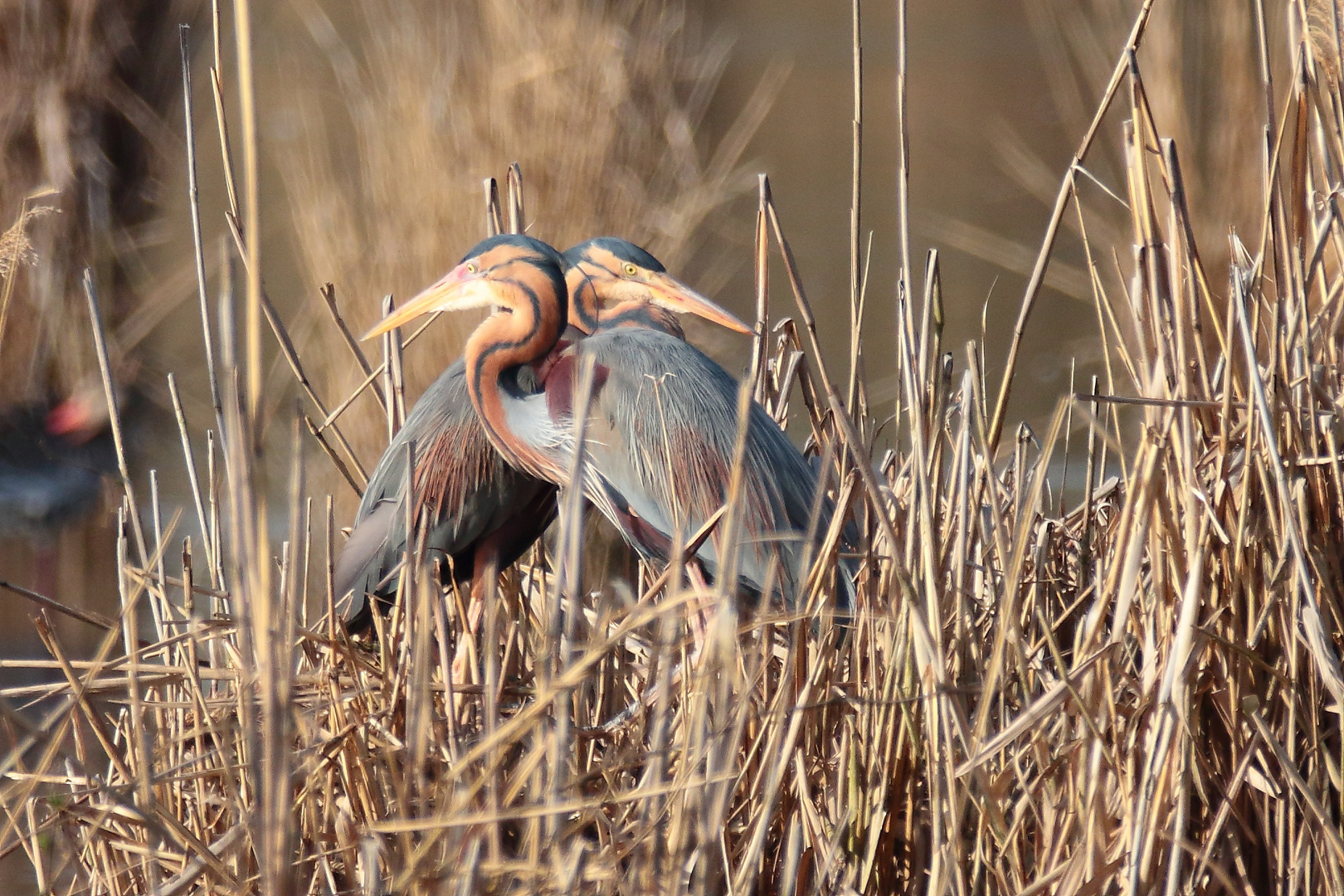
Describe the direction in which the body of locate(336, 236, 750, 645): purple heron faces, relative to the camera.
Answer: to the viewer's right

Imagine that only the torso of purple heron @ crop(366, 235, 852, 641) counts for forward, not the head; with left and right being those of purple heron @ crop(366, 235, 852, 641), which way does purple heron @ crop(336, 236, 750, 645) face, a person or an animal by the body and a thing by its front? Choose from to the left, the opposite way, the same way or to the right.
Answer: the opposite way

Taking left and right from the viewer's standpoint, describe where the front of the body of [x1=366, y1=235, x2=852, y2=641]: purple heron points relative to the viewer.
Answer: facing to the left of the viewer

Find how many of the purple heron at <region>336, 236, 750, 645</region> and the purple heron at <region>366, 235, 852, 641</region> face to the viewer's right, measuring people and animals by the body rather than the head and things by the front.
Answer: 1
